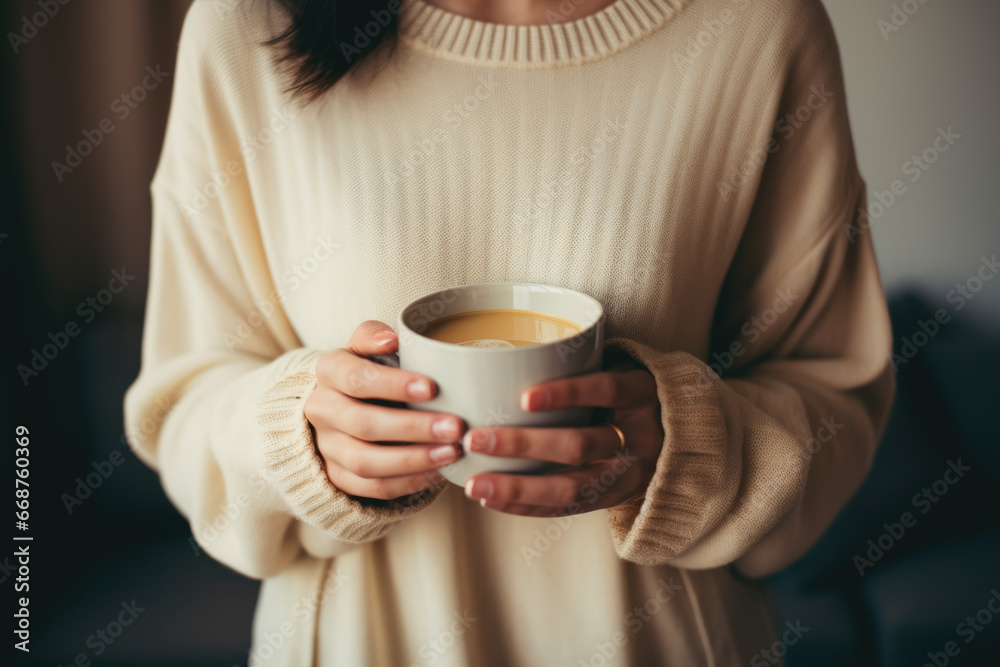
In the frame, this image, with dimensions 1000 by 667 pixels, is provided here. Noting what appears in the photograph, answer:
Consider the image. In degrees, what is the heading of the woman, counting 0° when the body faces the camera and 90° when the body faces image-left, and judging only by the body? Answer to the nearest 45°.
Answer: approximately 0°
